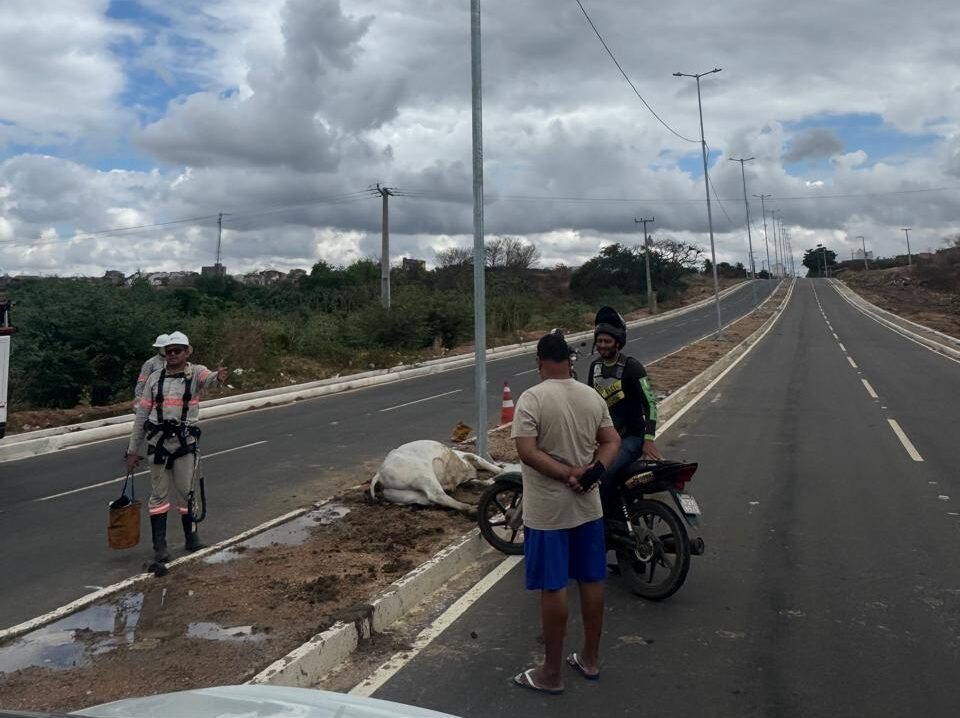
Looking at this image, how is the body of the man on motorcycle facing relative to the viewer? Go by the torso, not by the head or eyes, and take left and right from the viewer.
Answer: facing the viewer and to the left of the viewer

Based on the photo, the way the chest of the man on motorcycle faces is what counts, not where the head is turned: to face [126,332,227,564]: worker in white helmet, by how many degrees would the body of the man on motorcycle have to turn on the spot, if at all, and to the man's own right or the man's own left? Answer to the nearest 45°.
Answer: approximately 45° to the man's own right

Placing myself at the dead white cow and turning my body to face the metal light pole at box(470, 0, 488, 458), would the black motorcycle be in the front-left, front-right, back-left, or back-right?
back-right

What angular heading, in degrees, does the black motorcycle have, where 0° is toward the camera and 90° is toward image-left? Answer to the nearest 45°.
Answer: approximately 135°

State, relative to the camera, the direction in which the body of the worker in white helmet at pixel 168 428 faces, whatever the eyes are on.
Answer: toward the camera

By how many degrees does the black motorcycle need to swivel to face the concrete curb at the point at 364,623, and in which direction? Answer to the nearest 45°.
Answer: approximately 90° to its left

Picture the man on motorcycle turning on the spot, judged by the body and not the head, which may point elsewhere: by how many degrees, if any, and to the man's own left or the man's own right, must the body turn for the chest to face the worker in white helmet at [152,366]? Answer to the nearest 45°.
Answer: approximately 45° to the man's own right

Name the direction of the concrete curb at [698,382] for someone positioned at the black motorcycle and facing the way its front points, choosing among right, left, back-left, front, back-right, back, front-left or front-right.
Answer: front-right

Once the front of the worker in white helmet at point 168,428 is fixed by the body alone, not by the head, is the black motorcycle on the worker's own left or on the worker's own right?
on the worker's own left

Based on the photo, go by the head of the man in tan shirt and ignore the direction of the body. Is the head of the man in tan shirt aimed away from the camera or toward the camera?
away from the camera

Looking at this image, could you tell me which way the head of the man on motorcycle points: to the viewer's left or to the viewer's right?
to the viewer's left

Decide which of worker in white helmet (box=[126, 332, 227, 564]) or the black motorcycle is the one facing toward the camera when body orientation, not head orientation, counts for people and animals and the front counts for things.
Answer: the worker in white helmet
